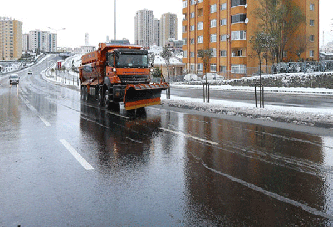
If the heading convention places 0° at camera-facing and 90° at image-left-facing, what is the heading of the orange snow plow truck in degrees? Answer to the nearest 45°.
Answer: approximately 315°
